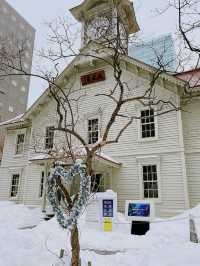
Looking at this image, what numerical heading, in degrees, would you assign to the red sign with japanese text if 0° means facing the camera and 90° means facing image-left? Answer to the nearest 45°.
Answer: approximately 45°

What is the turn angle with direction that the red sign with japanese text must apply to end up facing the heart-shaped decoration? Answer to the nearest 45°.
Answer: approximately 45° to its left
